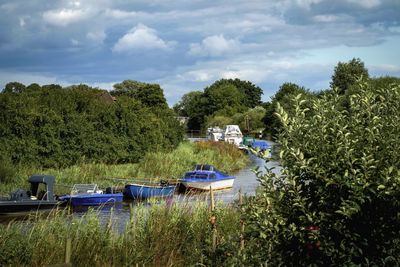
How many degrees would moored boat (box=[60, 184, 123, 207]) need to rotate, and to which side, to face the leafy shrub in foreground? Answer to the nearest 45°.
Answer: approximately 90° to its left

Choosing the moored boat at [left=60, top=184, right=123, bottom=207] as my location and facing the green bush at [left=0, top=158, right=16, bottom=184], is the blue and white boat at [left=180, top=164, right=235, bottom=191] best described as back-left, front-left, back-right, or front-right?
back-right

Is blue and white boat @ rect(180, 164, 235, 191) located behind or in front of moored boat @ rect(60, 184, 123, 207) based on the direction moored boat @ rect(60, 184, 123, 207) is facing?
behind

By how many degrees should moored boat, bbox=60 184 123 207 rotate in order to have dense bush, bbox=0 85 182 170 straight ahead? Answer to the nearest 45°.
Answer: approximately 90° to its right

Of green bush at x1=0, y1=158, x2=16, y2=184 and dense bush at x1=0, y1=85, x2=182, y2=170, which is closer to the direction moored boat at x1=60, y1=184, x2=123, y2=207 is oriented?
the green bush

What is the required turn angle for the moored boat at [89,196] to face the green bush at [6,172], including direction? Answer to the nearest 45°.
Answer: approximately 45° to its right

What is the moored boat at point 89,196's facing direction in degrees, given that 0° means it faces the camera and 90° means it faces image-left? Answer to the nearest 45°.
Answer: approximately 90°

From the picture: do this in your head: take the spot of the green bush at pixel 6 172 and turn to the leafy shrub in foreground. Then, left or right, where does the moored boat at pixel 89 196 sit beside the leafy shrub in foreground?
left

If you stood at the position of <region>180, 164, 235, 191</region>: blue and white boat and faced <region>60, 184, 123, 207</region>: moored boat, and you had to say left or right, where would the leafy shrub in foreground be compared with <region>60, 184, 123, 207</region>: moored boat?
left

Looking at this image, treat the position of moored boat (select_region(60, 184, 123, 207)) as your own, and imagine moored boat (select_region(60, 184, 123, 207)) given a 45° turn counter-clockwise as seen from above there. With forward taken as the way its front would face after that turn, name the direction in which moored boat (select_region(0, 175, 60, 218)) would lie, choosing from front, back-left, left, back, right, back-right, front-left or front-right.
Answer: front
